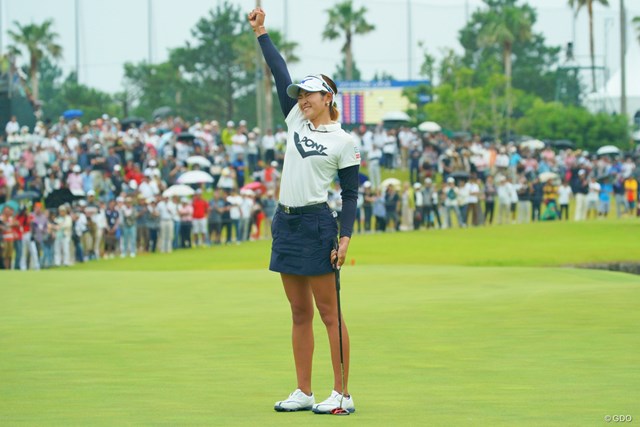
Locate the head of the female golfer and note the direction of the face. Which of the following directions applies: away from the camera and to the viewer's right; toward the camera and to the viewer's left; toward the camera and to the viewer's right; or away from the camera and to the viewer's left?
toward the camera and to the viewer's left

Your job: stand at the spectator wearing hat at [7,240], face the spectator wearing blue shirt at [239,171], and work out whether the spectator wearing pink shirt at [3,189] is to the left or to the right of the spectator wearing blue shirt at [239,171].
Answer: left

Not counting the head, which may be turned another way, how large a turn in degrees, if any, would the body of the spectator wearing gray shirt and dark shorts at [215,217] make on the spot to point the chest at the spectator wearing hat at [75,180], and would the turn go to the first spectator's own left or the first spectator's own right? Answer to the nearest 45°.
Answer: approximately 135° to the first spectator's own right

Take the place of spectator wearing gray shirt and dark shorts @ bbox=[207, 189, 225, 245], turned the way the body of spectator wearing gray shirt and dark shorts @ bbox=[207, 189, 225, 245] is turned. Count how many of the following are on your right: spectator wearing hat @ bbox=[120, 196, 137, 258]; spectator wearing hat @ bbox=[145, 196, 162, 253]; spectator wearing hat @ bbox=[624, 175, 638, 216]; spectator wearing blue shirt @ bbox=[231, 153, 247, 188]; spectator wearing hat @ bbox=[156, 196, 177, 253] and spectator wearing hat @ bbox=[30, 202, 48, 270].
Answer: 4

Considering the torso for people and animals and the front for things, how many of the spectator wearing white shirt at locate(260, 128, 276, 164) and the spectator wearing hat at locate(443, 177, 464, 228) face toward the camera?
2

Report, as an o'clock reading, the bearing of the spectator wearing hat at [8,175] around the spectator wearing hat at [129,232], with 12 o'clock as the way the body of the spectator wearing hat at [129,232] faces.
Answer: the spectator wearing hat at [8,175] is roughly at 4 o'clock from the spectator wearing hat at [129,232].

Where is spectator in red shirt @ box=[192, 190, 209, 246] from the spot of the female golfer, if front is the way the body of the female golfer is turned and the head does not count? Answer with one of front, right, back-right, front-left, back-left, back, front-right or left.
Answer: back-right

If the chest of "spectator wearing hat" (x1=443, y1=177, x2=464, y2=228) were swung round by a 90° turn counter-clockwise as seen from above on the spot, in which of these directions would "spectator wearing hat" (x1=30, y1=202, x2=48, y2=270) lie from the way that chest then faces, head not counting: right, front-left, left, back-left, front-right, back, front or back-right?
back-right

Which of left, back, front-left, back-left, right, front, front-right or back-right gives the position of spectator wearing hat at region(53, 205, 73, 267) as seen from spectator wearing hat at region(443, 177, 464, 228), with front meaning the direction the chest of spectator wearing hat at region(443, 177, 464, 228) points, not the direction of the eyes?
front-right
